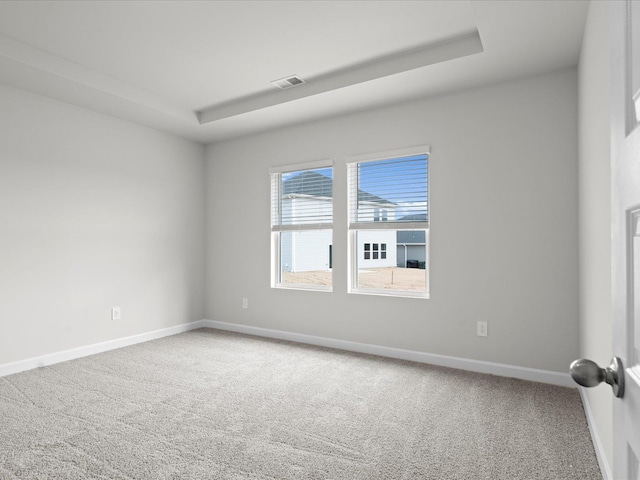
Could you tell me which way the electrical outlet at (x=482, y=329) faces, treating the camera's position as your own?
facing the viewer

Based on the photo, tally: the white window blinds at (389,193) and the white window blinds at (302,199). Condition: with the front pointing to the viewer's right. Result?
0

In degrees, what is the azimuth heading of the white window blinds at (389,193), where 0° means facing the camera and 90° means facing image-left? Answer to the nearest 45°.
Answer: approximately 45°

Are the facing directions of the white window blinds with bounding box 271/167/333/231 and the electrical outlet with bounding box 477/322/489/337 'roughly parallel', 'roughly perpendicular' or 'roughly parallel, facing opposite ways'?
roughly parallel

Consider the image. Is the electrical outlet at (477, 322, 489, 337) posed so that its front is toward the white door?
yes

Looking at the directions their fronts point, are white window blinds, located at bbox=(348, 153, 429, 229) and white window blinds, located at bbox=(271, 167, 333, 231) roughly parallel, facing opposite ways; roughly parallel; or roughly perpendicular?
roughly parallel

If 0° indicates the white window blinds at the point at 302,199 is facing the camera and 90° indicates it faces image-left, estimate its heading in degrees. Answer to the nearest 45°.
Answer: approximately 45°

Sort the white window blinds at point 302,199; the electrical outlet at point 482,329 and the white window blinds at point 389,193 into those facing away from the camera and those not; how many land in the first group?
0

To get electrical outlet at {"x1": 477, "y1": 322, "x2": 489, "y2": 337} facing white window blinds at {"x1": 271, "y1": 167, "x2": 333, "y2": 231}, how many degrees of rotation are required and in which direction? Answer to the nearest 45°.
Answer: approximately 90° to its right

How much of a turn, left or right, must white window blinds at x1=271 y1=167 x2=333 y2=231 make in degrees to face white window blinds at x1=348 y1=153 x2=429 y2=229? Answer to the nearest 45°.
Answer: approximately 90° to its left
